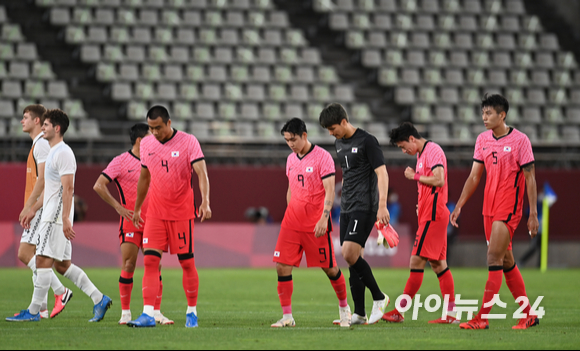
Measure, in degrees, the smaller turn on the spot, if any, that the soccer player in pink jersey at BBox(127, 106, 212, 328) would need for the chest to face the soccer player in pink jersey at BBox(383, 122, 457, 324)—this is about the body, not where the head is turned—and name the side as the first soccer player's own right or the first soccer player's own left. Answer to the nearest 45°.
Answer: approximately 135° to the first soccer player's own left

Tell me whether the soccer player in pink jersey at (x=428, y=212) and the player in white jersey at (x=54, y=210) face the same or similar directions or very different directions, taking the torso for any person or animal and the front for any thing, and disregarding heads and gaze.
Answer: same or similar directions

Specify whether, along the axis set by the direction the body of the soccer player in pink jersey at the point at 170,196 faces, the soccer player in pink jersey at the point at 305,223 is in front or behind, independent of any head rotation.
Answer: behind

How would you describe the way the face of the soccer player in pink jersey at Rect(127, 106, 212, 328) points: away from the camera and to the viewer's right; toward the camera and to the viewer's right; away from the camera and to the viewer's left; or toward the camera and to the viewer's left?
toward the camera and to the viewer's left

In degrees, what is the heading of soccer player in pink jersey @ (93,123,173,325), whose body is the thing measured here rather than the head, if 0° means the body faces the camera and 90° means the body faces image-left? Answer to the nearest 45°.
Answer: approximately 315°

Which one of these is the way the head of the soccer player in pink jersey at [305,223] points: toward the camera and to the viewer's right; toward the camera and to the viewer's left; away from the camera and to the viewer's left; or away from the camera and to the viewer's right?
toward the camera and to the viewer's left

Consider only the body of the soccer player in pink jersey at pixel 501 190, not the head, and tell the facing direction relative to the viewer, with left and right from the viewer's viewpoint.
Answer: facing the viewer and to the left of the viewer

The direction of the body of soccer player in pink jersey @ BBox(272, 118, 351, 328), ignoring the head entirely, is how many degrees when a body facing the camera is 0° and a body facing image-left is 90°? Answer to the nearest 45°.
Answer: approximately 45°

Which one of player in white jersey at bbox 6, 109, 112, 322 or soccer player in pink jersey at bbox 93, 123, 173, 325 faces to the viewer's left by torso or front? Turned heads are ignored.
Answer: the player in white jersey

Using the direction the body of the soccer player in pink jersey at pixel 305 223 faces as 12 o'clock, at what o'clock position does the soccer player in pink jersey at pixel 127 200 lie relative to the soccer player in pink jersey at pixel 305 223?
the soccer player in pink jersey at pixel 127 200 is roughly at 2 o'clock from the soccer player in pink jersey at pixel 305 223.

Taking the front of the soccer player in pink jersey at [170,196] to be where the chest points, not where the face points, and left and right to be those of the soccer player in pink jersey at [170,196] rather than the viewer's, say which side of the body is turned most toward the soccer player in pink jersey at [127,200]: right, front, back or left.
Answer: right

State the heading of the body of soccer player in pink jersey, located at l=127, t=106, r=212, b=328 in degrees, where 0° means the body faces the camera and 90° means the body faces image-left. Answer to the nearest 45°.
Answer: approximately 45°
